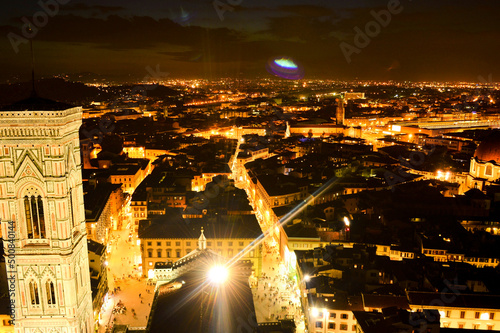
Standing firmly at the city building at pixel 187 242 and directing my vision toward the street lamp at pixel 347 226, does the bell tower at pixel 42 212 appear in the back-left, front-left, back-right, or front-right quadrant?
back-right

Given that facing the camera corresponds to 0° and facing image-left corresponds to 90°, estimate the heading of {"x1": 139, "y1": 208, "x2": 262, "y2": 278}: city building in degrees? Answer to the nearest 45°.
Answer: approximately 0°

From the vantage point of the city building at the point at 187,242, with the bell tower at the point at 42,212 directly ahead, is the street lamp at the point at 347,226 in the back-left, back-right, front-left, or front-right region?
back-left

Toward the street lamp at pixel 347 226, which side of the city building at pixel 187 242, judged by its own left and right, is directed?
left

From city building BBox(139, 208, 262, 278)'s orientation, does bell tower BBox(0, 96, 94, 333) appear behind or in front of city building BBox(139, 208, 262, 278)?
in front

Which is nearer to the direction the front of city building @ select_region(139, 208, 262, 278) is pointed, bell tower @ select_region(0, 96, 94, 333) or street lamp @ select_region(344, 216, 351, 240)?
the bell tower
